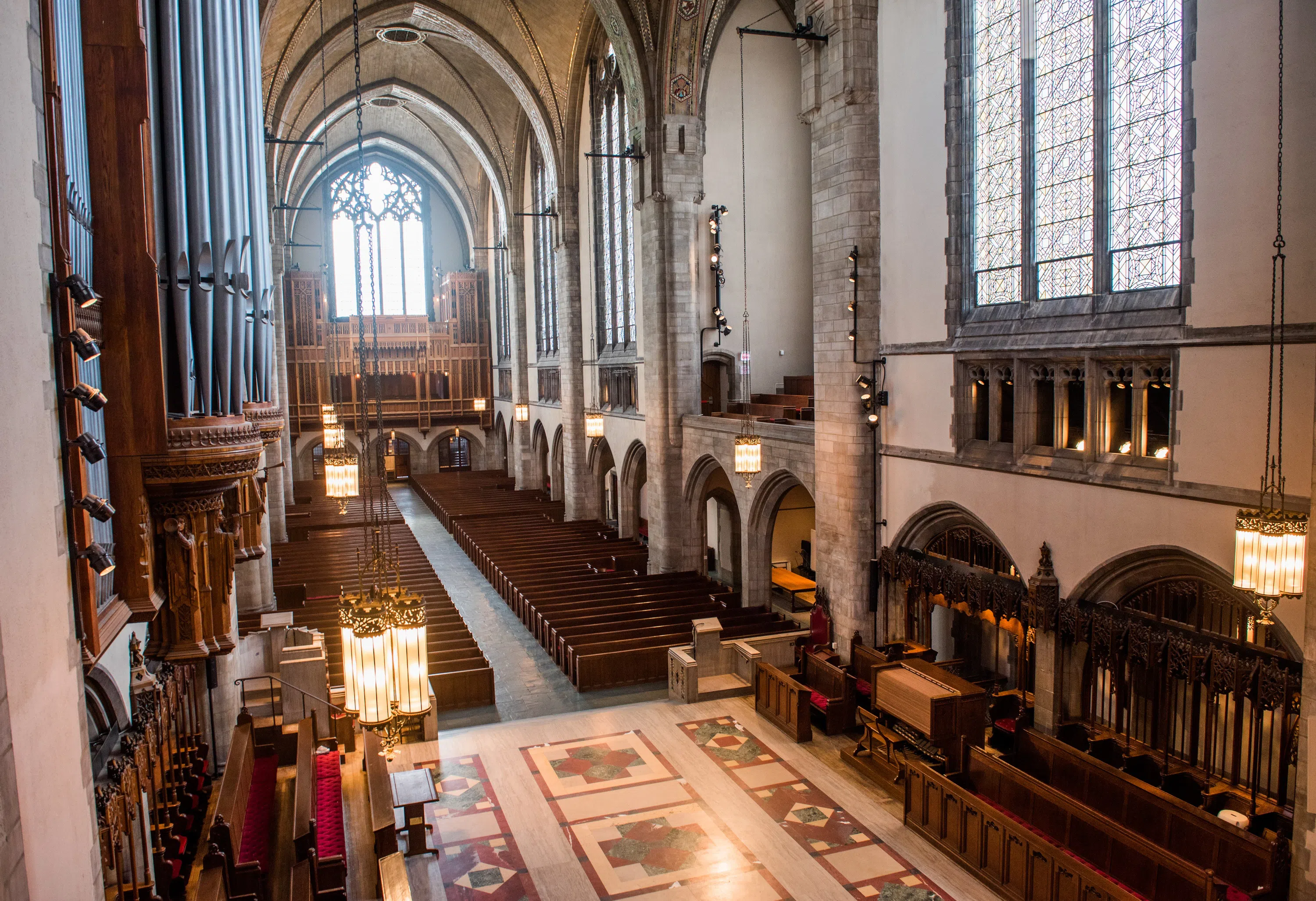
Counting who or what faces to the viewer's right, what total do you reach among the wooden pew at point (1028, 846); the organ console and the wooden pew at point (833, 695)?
0

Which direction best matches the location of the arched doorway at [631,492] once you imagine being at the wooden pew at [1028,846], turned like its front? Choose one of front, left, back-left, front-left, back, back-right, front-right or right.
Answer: right

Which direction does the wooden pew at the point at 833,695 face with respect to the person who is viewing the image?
facing the viewer and to the left of the viewer

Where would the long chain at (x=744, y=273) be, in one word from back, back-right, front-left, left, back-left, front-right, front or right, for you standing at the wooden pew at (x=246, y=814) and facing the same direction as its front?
front-left

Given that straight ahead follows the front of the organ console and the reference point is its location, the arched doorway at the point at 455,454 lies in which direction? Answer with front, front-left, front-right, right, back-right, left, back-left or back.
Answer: right

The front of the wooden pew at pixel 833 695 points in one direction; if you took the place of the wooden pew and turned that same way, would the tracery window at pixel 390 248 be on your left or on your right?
on your right

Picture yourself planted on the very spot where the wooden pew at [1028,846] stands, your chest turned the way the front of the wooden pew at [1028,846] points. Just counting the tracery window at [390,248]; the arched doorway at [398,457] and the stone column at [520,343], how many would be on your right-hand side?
3

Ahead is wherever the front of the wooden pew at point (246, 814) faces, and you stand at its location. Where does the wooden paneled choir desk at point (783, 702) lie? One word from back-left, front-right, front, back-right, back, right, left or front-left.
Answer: front

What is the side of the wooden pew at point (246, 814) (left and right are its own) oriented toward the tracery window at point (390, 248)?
left

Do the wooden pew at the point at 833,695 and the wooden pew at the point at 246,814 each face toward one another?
yes

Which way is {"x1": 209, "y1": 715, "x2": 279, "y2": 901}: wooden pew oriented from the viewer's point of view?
to the viewer's right
